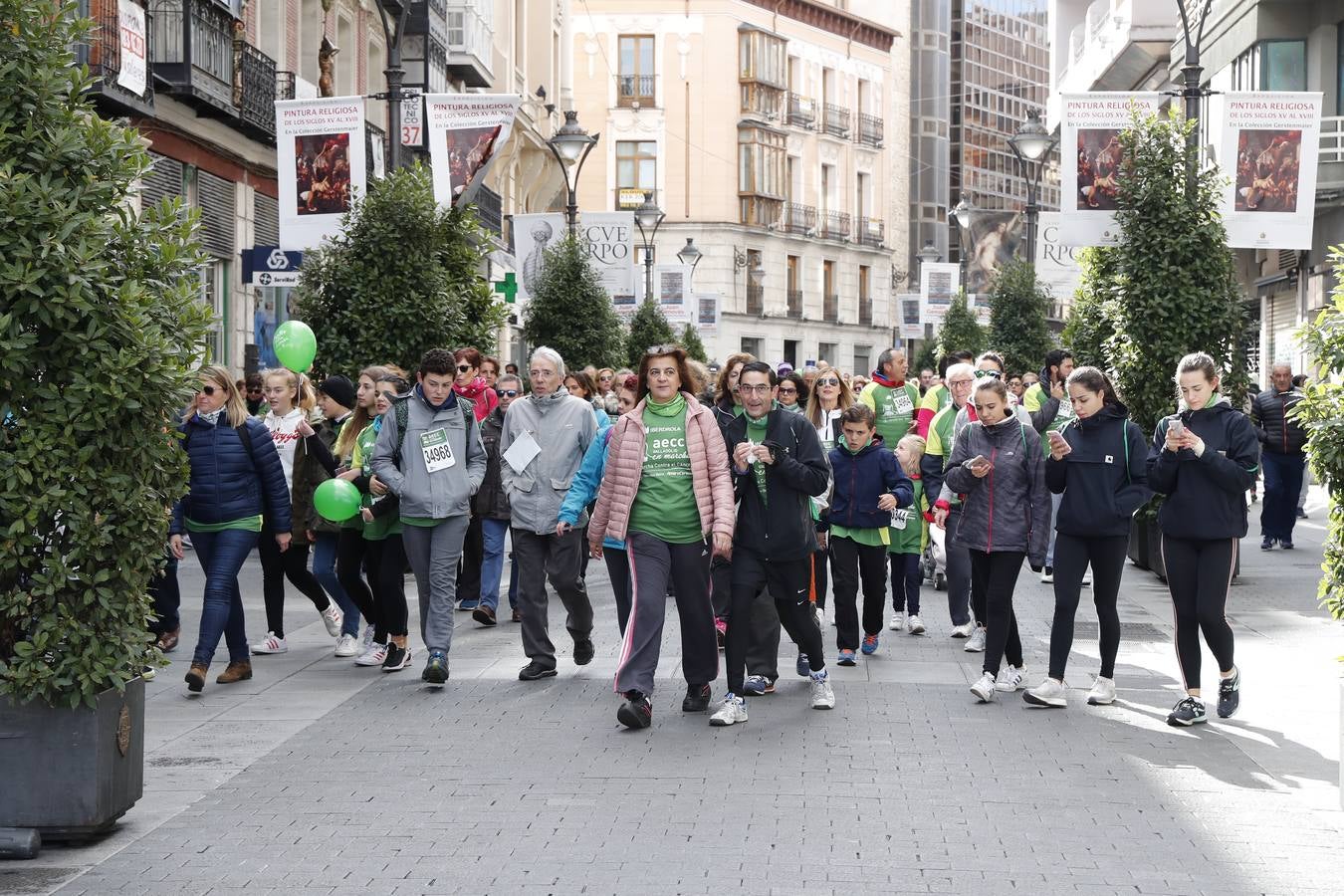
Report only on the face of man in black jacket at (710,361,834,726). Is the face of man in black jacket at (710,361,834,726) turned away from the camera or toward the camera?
toward the camera

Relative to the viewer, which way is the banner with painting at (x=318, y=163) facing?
toward the camera

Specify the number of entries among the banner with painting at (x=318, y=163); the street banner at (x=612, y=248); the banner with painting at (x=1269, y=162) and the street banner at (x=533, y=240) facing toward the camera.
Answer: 4

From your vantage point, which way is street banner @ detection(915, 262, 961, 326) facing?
toward the camera

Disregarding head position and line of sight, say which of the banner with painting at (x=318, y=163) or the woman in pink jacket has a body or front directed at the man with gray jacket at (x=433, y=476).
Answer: the banner with painting

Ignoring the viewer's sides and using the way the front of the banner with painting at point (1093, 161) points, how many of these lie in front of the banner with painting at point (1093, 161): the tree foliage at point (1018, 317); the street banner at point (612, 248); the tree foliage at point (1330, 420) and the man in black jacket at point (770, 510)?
2

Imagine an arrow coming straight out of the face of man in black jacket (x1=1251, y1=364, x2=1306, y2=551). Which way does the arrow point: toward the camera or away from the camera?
toward the camera

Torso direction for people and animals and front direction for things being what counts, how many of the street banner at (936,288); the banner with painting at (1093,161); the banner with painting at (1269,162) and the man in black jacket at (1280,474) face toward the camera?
4

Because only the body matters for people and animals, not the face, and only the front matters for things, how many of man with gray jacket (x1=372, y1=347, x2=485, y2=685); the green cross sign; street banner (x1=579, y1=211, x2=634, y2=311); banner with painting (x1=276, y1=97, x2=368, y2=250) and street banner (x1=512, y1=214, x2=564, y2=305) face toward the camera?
5

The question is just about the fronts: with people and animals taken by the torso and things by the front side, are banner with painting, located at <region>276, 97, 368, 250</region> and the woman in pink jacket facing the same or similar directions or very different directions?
same or similar directions

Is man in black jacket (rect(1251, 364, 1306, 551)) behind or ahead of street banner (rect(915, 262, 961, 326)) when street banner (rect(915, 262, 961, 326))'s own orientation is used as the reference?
ahead

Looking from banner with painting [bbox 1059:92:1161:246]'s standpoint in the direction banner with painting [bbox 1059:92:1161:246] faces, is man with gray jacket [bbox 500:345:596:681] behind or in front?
in front

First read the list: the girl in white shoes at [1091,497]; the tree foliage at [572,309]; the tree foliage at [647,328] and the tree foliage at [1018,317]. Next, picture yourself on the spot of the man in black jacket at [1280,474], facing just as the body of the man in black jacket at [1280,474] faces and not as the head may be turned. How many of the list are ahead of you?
1

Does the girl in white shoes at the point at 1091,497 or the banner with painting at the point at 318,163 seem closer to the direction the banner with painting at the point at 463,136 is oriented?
the girl in white shoes

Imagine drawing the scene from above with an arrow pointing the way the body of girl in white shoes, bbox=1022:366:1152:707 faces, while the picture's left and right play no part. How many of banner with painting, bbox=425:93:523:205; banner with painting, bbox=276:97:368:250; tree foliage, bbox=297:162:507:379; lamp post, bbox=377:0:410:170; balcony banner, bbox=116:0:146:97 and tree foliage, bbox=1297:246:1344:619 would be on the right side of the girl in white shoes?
5

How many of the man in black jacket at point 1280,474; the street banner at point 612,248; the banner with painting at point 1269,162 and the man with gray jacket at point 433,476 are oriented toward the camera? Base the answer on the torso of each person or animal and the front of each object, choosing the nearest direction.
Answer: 4

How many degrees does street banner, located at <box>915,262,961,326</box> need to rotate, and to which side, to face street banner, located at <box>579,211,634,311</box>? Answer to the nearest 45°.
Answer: approximately 45° to its right
